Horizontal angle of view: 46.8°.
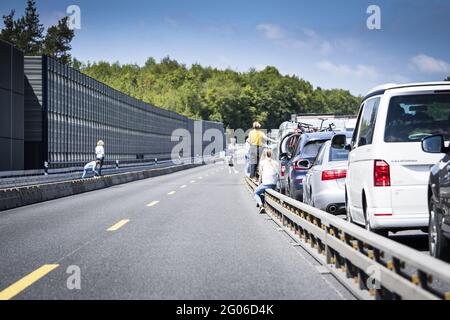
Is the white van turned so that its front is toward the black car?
no

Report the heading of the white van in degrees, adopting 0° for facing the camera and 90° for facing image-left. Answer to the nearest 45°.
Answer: approximately 180°

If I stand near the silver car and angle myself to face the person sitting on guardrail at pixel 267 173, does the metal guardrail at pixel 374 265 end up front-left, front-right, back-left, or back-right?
back-left

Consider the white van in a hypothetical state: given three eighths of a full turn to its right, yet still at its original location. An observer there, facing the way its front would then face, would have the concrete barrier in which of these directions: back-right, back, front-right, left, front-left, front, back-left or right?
back

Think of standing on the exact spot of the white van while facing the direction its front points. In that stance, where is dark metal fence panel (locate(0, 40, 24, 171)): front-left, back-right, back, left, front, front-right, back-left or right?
front-left
